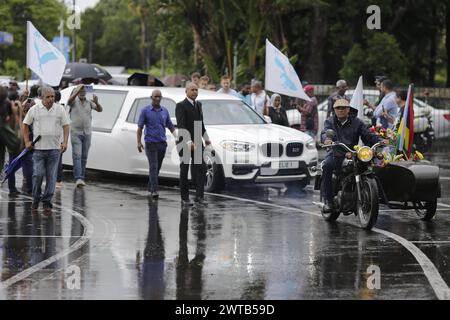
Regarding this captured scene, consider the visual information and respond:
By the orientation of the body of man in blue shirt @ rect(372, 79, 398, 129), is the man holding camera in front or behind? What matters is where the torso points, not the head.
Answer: in front

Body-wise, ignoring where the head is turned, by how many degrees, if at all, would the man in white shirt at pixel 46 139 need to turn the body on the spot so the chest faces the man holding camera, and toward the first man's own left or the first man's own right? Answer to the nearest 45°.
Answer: approximately 180°

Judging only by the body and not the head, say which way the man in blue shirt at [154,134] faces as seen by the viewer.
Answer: toward the camera

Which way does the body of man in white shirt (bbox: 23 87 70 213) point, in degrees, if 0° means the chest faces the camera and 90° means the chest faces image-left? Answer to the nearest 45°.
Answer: approximately 0°

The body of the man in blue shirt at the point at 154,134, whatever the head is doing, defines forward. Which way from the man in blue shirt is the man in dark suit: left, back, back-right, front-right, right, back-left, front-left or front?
front-left

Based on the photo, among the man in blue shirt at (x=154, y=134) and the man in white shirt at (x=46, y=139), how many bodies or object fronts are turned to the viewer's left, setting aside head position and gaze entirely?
0

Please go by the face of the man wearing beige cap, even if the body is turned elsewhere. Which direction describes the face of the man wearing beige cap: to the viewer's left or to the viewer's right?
to the viewer's left

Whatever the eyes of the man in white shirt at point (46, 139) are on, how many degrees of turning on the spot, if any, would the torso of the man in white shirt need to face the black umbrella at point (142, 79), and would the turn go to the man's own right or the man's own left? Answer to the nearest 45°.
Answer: approximately 180°
